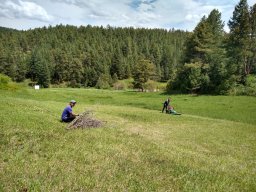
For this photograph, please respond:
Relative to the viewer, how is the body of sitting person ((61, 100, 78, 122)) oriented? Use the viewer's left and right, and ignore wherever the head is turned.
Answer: facing to the right of the viewer
